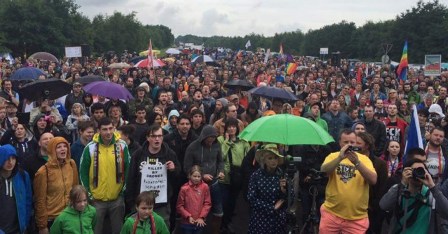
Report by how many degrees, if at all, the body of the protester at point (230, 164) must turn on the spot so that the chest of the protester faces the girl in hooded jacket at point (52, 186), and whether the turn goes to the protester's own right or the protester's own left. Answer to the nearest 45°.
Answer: approximately 45° to the protester's own right

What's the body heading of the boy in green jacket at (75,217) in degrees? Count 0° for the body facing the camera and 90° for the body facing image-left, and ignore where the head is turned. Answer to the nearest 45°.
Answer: approximately 315°

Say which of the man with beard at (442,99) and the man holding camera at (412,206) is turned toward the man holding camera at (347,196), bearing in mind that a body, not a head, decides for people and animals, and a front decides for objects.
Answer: the man with beard

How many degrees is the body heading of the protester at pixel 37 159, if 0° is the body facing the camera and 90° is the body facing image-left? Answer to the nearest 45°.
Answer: approximately 315°

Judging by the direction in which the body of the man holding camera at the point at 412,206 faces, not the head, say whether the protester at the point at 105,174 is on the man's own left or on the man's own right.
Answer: on the man's own right

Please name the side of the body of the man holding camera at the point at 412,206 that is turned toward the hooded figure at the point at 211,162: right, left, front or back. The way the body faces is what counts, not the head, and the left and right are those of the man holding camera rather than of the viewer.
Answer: right

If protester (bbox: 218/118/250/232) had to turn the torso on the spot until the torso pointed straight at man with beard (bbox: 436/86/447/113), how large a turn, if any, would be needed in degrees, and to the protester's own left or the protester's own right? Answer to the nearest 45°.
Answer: approximately 135° to the protester's own left

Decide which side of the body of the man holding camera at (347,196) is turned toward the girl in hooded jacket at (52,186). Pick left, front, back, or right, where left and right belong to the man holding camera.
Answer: right

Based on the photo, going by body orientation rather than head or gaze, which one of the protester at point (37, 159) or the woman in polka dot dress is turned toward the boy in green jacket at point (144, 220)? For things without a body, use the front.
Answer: the protester

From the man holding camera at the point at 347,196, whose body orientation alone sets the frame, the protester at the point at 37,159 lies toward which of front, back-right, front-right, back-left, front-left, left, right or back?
right

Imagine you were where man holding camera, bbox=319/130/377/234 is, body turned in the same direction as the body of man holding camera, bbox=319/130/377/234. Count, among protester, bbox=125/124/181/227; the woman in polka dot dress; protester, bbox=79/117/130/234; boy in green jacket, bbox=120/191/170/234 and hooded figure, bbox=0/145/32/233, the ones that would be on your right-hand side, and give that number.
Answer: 5

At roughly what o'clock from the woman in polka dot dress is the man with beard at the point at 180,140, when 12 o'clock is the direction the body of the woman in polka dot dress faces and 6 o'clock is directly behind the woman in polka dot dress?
The man with beard is roughly at 6 o'clock from the woman in polka dot dress.

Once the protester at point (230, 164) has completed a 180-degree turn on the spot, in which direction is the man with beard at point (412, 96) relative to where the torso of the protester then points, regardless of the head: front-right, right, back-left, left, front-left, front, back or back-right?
front-right
